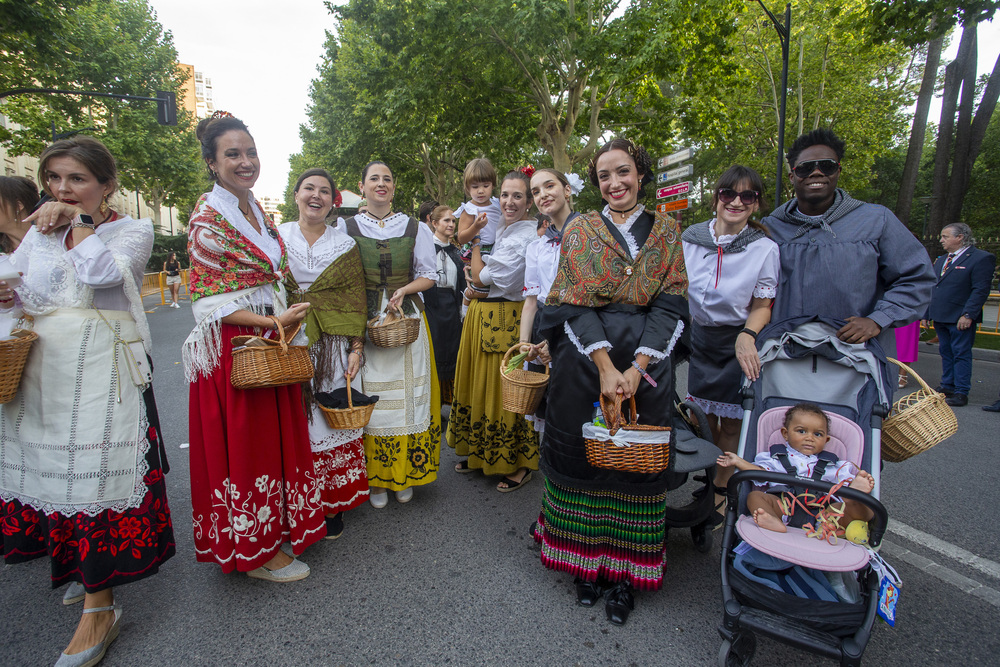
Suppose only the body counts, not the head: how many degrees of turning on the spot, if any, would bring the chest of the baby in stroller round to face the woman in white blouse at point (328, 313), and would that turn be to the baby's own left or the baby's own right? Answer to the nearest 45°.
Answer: approximately 90° to the baby's own right

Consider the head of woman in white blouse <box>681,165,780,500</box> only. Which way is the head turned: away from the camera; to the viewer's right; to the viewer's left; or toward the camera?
toward the camera

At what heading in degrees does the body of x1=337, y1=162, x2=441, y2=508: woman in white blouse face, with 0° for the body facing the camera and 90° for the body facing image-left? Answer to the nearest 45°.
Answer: approximately 0°

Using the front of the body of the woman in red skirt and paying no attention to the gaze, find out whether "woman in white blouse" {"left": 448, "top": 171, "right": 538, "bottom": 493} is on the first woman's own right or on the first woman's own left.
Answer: on the first woman's own left

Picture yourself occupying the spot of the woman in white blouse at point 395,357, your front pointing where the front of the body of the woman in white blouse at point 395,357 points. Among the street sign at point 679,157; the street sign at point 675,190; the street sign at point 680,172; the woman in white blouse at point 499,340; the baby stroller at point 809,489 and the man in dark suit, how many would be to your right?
0

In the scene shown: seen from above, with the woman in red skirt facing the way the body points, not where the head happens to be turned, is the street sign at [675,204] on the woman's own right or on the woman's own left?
on the woman's own left

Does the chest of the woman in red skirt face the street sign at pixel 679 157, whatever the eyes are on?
no

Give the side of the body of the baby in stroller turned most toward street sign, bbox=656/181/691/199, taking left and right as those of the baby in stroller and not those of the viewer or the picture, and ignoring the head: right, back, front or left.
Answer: back

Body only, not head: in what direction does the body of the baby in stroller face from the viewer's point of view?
toward the camera

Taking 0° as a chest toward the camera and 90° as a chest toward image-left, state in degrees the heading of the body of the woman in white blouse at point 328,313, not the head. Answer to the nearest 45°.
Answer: approximately 0°

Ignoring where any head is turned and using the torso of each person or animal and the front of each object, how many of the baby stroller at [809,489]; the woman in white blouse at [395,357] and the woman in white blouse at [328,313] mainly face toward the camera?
3

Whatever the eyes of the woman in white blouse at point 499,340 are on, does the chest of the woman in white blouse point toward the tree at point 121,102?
no

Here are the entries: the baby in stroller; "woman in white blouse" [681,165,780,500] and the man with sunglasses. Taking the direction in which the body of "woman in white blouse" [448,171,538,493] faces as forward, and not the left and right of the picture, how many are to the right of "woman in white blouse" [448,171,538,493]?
0

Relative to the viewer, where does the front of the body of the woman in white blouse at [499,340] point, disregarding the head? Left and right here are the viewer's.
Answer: facing the viewer and to the left of the viewer

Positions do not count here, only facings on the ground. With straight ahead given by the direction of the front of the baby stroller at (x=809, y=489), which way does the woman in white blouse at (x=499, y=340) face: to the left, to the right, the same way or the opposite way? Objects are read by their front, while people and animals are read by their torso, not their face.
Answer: the same way

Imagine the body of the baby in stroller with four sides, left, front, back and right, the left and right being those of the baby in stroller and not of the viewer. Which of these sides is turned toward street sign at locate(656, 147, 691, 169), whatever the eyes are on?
back

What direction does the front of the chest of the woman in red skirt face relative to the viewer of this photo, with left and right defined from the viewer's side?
facing the viewer and to the right of the viewer

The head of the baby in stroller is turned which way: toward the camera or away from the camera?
toward the camera

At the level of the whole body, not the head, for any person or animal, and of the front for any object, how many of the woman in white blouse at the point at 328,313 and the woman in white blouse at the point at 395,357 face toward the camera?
2

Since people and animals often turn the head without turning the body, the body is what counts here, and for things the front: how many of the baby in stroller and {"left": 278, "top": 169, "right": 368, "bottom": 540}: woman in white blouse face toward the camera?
2

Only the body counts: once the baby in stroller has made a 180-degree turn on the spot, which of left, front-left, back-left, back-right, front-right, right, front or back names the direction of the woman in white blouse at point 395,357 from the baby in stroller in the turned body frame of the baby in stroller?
left

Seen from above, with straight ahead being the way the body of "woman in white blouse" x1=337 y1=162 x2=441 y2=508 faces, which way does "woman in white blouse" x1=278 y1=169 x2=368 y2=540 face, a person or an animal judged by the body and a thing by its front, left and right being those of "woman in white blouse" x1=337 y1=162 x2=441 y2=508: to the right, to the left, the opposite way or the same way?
the same way
